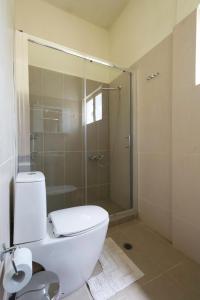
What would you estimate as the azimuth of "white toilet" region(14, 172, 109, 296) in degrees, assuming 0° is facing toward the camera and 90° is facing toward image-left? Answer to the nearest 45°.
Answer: approximately 270°

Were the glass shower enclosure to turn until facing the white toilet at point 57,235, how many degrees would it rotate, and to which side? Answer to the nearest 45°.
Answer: approximately 45° to its right

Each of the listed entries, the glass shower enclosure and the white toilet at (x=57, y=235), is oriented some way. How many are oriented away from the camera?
0

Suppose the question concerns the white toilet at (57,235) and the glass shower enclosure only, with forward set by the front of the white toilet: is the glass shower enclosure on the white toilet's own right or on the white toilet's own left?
on the white toilet's own left
